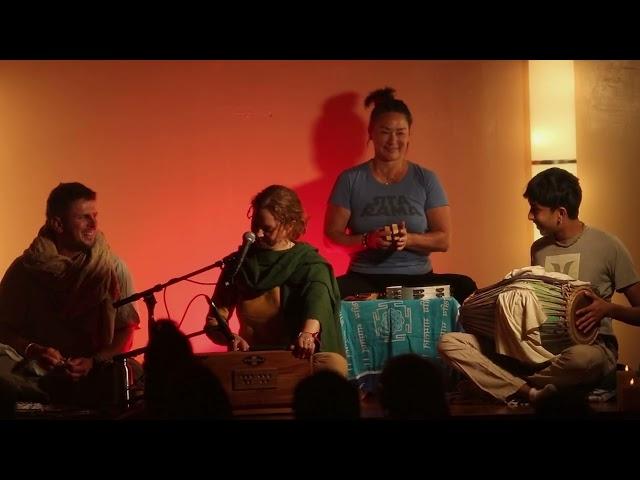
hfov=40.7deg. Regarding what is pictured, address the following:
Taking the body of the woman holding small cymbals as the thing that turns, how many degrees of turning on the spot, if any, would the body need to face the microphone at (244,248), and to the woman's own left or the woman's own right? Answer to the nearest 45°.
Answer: approximately 45° to the woman's own right

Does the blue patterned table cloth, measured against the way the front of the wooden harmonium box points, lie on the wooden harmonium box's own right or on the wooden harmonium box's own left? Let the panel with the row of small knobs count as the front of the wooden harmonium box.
on the wooden harmonium box's own left

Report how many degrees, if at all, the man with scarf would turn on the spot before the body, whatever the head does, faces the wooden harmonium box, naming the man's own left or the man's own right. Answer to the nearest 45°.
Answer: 0° — they already face it

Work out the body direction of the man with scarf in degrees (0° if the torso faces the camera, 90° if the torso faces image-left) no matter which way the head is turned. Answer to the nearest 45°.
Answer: approximately 315°

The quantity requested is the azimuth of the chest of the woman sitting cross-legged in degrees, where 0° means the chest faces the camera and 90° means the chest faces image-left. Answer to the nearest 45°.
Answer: approximately 0°
